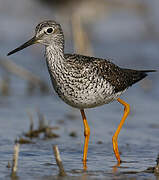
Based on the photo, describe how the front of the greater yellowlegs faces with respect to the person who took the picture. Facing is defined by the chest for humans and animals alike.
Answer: facing to the left of the viewer
